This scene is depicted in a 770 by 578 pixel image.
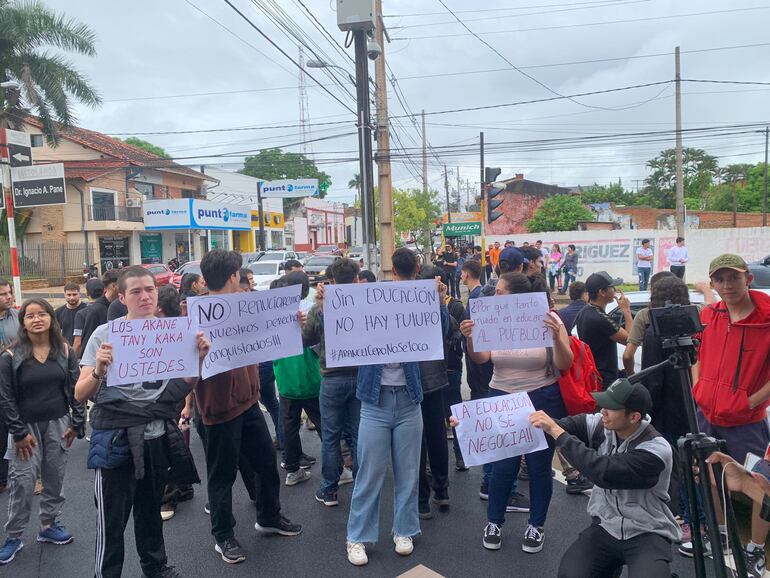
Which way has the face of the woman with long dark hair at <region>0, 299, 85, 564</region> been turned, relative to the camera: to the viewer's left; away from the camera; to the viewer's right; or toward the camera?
toward the camera

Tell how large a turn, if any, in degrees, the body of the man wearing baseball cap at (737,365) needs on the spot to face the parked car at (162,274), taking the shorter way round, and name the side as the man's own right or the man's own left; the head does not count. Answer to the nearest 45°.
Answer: approximately 90° to the man's own right

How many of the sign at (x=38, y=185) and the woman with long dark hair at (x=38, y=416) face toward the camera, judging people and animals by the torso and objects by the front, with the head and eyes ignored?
2

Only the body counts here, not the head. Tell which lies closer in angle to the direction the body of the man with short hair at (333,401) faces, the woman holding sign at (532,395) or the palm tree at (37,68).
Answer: the woman holding sign

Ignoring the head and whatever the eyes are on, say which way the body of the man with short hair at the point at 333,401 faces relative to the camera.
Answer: toward the camera

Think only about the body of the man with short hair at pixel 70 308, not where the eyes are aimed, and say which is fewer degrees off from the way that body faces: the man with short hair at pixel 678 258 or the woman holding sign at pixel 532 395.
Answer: the woman holding sign

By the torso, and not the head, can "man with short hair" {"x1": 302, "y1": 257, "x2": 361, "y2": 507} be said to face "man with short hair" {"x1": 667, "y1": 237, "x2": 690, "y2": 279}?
no

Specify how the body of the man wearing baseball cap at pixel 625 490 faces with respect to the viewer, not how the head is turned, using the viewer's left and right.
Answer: facing the viewer and to the left of the viewer

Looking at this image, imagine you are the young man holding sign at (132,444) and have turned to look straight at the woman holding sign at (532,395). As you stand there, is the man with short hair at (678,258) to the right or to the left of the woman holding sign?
left

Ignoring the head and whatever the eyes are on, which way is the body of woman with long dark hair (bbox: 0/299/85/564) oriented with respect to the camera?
toward the camera

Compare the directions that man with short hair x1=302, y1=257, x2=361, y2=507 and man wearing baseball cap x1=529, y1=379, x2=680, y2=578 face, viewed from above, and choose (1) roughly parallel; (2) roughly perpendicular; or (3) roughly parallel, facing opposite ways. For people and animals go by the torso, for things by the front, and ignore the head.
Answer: roughly perpendicular

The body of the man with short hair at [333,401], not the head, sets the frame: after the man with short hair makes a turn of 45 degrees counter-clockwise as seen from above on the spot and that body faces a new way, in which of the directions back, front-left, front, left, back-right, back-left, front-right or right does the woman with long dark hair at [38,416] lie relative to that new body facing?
back-right

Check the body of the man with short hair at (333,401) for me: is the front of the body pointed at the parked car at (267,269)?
no

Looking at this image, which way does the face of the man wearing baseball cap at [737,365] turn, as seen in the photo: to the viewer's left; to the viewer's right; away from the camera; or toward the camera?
toward the camera

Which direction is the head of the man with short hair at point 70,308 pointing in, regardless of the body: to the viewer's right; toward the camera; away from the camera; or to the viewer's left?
toward the camera

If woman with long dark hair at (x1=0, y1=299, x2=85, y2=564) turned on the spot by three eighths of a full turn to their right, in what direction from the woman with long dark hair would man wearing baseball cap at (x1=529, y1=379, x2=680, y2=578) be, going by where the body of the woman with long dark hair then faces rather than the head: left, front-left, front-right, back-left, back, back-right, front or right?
back
